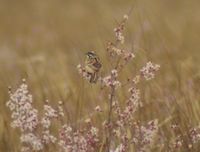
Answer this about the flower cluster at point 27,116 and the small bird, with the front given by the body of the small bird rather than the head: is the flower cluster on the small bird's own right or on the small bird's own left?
on the small bird's own right

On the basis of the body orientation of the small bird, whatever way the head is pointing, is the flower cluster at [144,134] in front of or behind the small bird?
behind

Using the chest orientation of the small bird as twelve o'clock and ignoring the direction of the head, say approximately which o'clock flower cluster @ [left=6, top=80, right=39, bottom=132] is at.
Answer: The flower cluster is roughly at 2 o'clock from the small bird.

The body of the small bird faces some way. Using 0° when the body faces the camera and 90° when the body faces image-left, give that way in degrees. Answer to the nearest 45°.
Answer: approximately 45°
